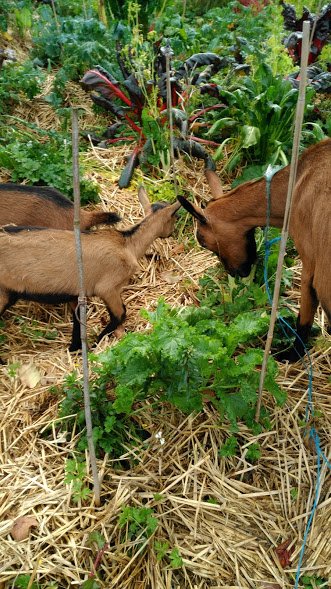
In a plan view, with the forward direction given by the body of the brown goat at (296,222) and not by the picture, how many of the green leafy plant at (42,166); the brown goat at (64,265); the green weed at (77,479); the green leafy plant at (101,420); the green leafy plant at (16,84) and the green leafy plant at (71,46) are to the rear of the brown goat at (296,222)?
0

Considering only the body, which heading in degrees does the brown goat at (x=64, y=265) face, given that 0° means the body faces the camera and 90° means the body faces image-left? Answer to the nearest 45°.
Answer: approximately 270°

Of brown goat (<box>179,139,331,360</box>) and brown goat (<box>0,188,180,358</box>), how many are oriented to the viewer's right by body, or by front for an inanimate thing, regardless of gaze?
1

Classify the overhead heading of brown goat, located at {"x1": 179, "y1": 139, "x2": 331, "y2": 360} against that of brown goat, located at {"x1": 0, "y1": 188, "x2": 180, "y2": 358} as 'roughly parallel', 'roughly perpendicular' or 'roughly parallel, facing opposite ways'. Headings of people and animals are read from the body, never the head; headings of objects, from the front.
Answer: roughly parallel, facing opposite ways

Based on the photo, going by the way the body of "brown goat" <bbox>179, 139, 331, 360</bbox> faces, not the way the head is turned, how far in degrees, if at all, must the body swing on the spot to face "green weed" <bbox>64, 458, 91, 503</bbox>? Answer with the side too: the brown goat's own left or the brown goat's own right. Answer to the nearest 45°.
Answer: approximately 45° to the brown goat's own left

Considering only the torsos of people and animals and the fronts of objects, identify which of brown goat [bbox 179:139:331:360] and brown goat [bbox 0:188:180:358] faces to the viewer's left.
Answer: brown goat [bbox 179:139:331:360]

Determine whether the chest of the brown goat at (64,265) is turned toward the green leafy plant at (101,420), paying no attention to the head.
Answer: no

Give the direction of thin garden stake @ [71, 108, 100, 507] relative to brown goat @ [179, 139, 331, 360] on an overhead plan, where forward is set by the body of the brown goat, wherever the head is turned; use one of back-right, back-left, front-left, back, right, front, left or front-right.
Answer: front-left

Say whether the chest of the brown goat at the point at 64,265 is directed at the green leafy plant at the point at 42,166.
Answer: no

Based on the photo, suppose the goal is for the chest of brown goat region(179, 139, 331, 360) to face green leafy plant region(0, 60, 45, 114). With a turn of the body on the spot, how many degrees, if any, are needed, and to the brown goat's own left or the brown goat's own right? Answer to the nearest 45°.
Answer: approximately 45° to the brown goat's own right

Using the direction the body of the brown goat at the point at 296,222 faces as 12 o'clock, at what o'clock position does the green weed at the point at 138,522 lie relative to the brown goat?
The green weed is roughly at 10 o'clock from the brown goat.

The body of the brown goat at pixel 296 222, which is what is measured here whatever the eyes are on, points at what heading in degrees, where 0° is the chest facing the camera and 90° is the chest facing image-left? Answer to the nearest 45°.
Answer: approximately 90°

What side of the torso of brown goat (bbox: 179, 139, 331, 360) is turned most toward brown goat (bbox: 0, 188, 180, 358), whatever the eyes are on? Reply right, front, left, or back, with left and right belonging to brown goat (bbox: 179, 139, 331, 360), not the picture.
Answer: front

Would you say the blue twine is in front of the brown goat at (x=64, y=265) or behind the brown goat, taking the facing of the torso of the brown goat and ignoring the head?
in front

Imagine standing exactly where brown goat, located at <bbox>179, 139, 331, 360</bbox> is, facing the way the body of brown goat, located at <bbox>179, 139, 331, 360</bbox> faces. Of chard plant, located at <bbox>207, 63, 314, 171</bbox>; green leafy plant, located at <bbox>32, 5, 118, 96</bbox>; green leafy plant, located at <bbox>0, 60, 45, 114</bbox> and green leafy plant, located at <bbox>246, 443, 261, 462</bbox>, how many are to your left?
1

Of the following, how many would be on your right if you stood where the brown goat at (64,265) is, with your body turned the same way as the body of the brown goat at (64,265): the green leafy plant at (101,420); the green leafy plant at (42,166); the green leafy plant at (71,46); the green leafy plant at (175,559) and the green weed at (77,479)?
3

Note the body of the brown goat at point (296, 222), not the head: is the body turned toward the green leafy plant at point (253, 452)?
no
